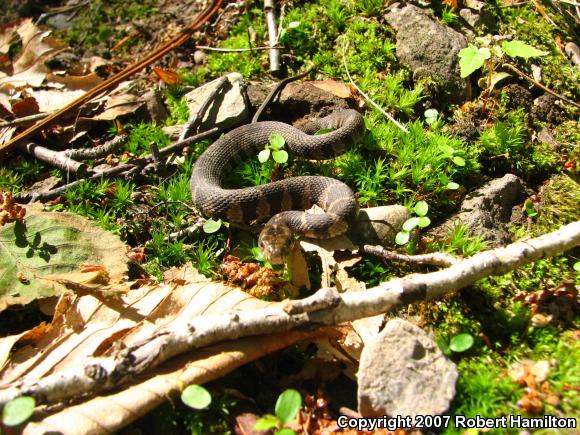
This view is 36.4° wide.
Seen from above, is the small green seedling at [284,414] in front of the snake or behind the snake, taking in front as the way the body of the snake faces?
in front

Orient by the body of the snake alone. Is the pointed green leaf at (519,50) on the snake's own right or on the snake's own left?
on the snake's own left

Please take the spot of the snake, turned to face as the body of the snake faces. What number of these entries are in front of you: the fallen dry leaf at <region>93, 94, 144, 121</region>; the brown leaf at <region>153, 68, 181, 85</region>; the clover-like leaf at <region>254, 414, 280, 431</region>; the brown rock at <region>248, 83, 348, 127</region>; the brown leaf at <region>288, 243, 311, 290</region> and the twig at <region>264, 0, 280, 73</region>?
2

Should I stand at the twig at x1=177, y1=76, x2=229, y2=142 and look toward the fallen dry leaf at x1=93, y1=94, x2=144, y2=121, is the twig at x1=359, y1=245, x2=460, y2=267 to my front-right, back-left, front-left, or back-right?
back-left

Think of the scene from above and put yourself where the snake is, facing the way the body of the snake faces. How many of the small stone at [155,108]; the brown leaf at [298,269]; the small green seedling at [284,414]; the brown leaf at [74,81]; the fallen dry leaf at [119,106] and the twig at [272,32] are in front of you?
2

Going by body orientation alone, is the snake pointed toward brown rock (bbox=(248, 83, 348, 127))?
no

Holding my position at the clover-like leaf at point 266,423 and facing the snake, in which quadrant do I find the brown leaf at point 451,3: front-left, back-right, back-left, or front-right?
front-right

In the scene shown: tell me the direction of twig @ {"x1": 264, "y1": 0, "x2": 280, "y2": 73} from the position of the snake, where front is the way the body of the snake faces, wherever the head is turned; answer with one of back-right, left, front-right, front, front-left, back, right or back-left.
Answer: back

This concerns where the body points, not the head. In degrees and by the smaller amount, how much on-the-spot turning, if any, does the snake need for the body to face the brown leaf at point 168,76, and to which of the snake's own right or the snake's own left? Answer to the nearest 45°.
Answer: approximately 135° to the snake's own right

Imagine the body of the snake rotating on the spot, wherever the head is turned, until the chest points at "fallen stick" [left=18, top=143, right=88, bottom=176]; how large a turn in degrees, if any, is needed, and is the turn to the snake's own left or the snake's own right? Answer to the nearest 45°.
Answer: approximately 90° to the snake's own right

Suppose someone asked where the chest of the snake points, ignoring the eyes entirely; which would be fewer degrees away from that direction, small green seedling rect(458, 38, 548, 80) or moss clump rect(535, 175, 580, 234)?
the moss clump

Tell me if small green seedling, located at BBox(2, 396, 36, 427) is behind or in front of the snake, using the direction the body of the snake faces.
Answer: in front

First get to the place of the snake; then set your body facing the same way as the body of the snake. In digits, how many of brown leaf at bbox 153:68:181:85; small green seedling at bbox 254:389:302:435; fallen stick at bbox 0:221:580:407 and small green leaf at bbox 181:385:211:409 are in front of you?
3

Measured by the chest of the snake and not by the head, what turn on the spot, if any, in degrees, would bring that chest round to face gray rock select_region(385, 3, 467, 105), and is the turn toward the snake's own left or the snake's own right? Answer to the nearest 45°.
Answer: approximately 135° to the snake's own left

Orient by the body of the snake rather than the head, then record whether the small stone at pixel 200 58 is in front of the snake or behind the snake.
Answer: behind

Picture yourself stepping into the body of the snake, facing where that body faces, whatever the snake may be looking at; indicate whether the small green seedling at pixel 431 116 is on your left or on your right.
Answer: on your left

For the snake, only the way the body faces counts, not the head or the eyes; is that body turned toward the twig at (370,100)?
no

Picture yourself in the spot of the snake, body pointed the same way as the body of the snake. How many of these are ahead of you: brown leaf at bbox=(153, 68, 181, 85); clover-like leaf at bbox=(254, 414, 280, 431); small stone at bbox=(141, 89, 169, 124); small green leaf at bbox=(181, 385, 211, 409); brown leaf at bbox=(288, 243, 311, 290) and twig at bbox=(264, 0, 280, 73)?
3

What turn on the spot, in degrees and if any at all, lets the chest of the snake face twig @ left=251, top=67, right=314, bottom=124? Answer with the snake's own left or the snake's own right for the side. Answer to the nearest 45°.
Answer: approximately 180°

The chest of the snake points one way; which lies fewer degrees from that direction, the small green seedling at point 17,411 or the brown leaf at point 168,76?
the small green seedling

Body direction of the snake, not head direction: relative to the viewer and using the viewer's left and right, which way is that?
facing the viewer

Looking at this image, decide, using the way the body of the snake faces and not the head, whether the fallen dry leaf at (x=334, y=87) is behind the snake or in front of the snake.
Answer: behind
